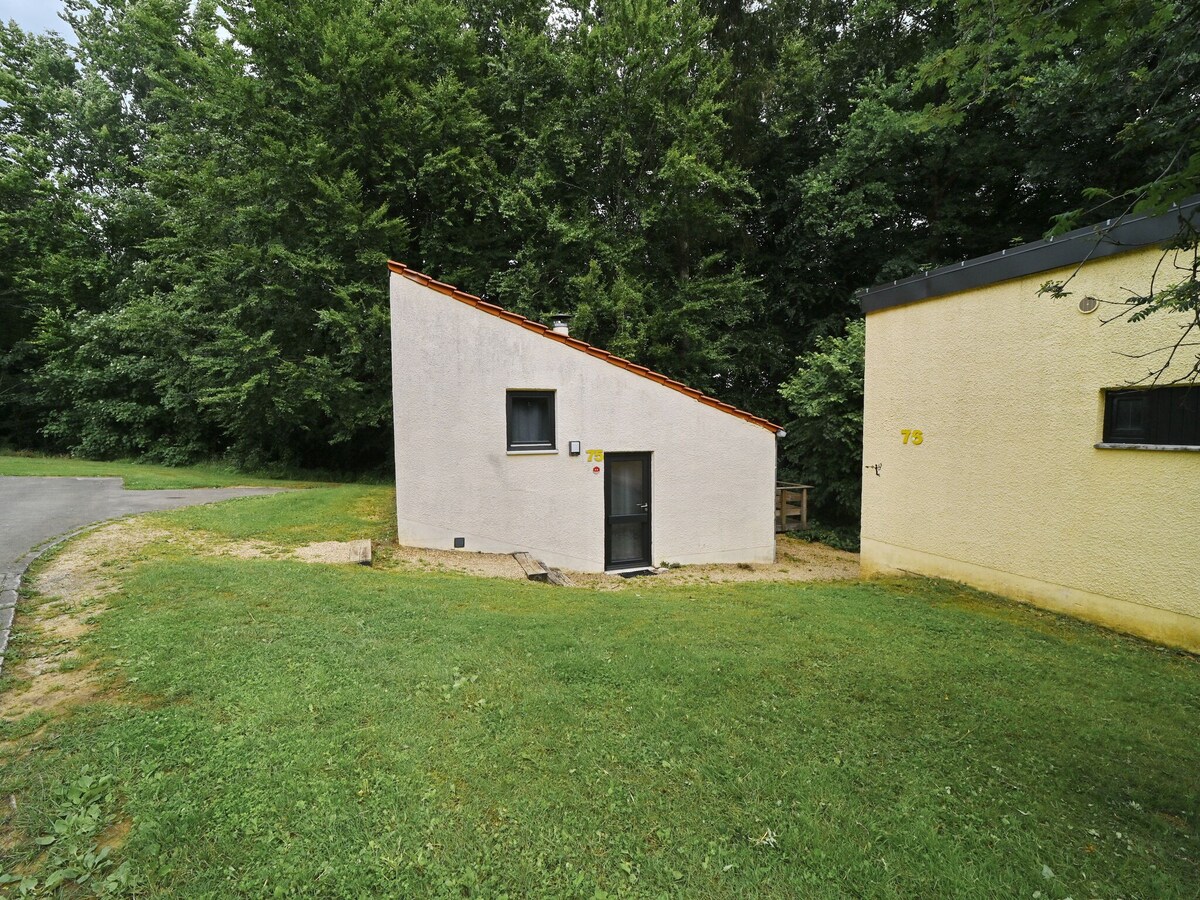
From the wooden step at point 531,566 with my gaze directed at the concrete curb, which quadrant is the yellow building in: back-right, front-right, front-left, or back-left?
back-left

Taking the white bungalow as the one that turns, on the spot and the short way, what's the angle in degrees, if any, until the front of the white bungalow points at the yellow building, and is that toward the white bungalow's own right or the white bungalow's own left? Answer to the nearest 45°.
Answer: approximately 45° to the white bungalow's own left

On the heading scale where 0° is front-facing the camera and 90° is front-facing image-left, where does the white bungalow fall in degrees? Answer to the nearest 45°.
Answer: approximately 0°

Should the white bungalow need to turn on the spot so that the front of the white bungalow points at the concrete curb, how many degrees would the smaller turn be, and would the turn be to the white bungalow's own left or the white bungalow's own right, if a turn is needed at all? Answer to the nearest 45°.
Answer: approximately 45° to the white bungalow's own right
